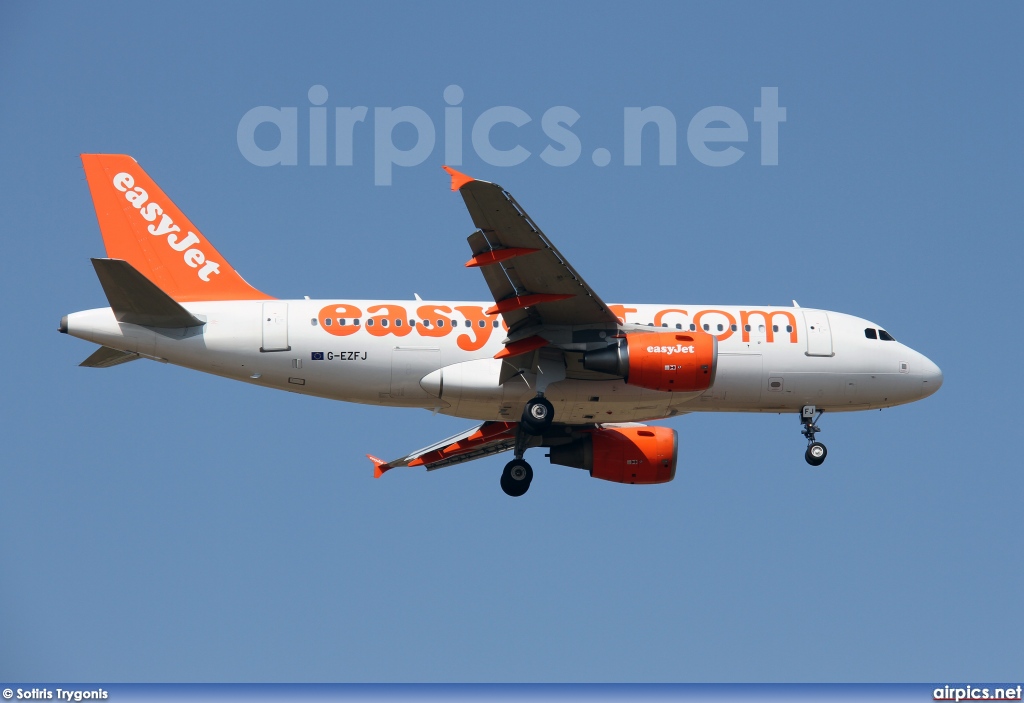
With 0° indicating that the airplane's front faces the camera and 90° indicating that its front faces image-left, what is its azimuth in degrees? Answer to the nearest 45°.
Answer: approximately 270°
